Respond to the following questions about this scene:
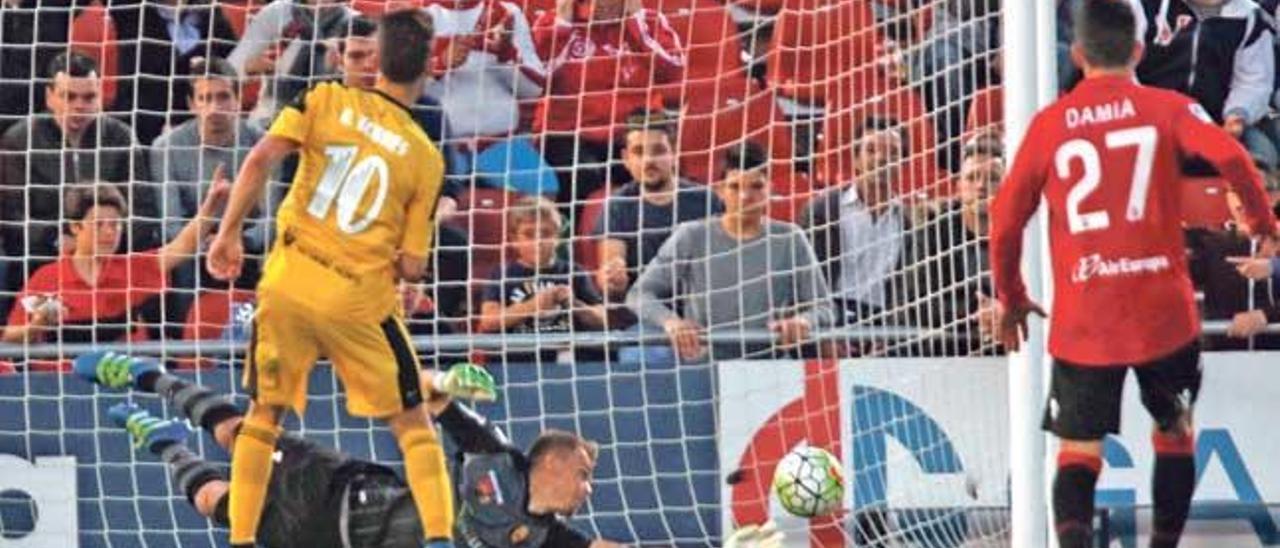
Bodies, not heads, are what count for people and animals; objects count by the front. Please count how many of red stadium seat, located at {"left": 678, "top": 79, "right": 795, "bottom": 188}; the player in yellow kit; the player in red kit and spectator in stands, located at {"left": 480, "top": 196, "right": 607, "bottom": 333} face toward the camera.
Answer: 2

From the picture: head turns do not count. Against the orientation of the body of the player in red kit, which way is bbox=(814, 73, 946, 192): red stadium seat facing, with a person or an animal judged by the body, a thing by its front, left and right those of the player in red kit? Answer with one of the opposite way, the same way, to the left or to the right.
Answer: the opposite way

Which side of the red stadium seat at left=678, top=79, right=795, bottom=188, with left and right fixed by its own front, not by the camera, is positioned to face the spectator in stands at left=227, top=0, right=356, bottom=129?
right

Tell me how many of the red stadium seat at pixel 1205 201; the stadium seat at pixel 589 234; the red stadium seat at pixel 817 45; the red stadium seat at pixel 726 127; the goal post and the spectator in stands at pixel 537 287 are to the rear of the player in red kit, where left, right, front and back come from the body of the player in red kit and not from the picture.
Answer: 0

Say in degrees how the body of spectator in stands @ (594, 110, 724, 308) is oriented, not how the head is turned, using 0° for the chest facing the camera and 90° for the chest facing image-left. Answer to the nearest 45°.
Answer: approximately 0°

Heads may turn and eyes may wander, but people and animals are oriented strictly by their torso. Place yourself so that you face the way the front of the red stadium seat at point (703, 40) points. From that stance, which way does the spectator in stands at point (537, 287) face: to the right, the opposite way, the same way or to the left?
the same way

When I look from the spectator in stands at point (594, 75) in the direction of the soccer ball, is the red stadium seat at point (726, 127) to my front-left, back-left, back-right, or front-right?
front-left

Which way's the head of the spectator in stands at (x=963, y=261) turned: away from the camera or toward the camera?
toward the camera

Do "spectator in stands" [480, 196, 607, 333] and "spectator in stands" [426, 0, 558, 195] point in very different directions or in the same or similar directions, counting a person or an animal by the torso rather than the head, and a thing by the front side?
same or similar directions

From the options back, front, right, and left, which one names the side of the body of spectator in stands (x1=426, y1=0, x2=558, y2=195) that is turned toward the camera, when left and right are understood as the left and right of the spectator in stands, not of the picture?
front

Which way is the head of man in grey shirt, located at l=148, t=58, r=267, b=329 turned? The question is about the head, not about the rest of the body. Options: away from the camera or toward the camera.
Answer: toward the camera

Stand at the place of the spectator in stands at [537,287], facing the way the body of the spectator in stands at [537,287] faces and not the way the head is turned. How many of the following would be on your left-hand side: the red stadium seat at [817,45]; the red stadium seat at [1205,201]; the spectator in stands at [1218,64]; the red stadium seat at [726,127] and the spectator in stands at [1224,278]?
5

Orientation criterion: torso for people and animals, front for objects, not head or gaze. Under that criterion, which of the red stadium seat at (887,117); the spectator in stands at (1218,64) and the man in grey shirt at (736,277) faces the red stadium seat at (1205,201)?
the spectator in stands

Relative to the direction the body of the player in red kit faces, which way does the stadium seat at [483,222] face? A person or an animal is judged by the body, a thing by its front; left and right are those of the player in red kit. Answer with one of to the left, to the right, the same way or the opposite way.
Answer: the opposite way

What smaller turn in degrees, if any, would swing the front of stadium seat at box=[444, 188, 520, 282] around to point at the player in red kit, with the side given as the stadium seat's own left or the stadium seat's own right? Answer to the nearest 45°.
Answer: approximately 45° to the stadium seat's own left

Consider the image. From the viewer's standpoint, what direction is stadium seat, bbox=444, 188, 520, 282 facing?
toward the camera

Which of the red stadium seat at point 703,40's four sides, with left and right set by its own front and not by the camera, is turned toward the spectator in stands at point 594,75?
right

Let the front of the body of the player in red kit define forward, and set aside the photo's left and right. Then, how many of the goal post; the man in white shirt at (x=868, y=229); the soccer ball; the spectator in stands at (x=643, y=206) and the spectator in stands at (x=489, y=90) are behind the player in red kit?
0

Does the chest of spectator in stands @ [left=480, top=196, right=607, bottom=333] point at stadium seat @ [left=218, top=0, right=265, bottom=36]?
no

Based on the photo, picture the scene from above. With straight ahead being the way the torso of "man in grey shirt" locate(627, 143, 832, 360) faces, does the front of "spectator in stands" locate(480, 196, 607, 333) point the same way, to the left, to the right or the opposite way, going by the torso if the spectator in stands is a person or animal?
the same way

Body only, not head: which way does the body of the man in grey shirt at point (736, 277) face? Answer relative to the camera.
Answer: toward the camera
